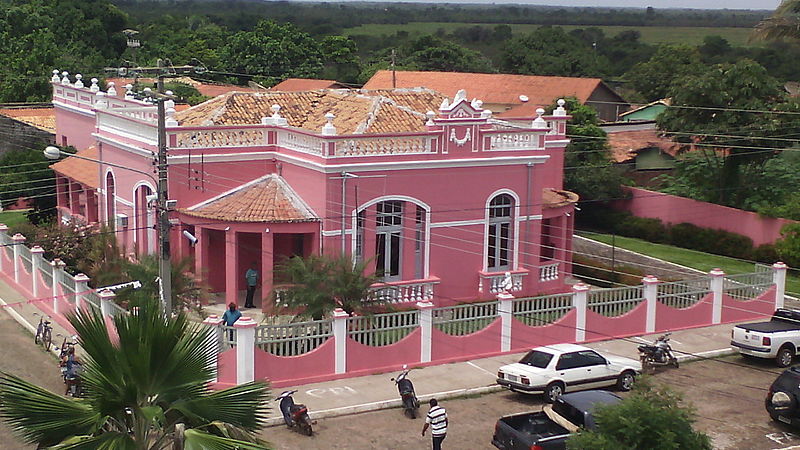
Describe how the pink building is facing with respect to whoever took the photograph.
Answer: facing the viewer and to the right of the viewer

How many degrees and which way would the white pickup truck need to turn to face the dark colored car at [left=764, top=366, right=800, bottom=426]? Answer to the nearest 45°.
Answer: approximately 135° to its right

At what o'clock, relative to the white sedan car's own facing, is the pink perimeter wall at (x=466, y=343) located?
The pink perimeter wall is roughly at 9 o'clock from the white sedan car.

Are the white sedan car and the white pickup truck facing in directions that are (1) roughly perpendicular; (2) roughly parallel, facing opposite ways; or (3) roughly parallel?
roughly parallel

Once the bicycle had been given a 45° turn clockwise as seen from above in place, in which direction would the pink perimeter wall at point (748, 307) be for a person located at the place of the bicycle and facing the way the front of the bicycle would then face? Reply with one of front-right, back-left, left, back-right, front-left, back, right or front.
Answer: right

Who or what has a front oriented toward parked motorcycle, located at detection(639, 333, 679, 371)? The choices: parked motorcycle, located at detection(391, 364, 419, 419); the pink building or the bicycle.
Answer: the pink building

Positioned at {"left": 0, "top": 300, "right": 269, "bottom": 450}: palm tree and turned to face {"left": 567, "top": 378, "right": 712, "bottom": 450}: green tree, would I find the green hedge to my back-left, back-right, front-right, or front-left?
front-left

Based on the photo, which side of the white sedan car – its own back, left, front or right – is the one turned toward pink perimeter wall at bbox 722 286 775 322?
front

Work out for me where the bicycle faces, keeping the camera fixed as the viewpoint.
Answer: facing away from the viewer and to the left of the viewer
